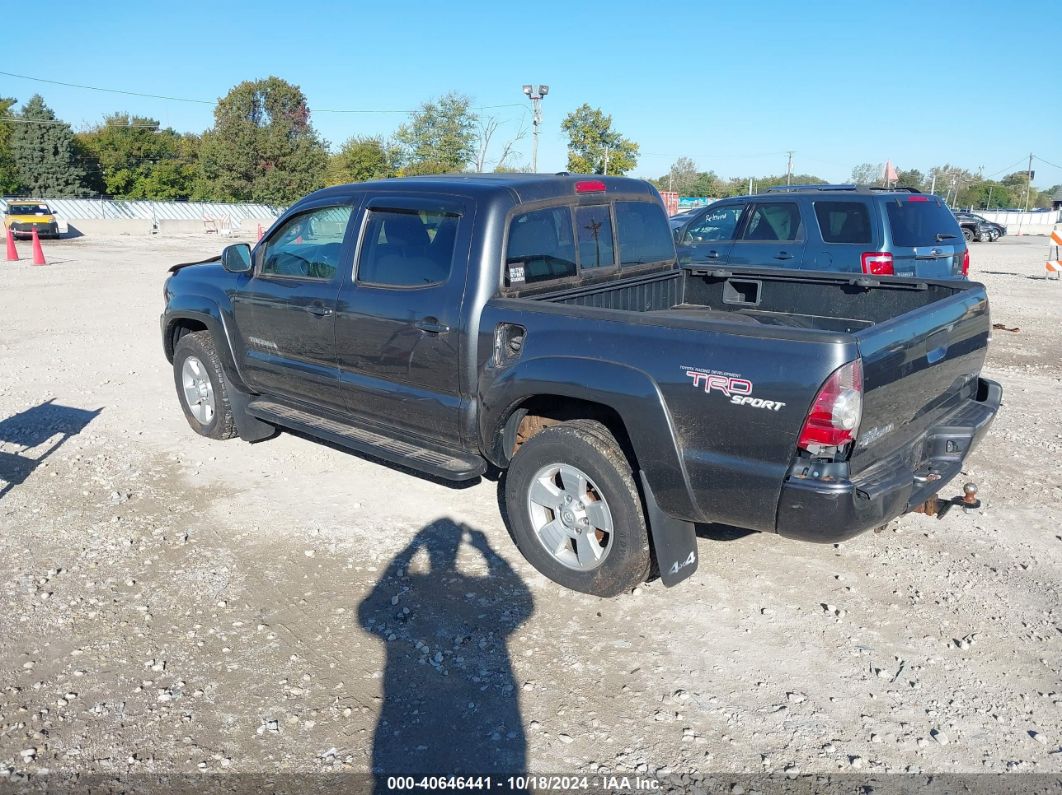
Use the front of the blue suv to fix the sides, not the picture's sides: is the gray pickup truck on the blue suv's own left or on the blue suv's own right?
on the blue suv's own left

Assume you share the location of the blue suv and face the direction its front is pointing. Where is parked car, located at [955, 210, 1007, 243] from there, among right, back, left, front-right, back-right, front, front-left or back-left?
front-right

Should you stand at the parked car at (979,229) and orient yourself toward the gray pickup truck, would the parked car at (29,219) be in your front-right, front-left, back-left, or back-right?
front-right

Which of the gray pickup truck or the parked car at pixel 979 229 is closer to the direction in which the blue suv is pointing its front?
the parked car

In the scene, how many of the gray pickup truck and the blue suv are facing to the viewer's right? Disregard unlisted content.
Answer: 0

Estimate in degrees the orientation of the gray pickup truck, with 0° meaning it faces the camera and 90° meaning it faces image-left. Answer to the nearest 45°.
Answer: approximately 135°

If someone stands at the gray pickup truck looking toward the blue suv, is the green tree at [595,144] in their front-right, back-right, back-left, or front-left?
front-left

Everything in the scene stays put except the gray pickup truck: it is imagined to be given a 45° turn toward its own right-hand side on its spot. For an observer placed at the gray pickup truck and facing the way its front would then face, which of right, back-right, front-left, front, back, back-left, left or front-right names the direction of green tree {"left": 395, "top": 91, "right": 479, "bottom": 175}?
front

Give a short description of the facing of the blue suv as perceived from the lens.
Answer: facing away from the viewer and to the left of the viewer
